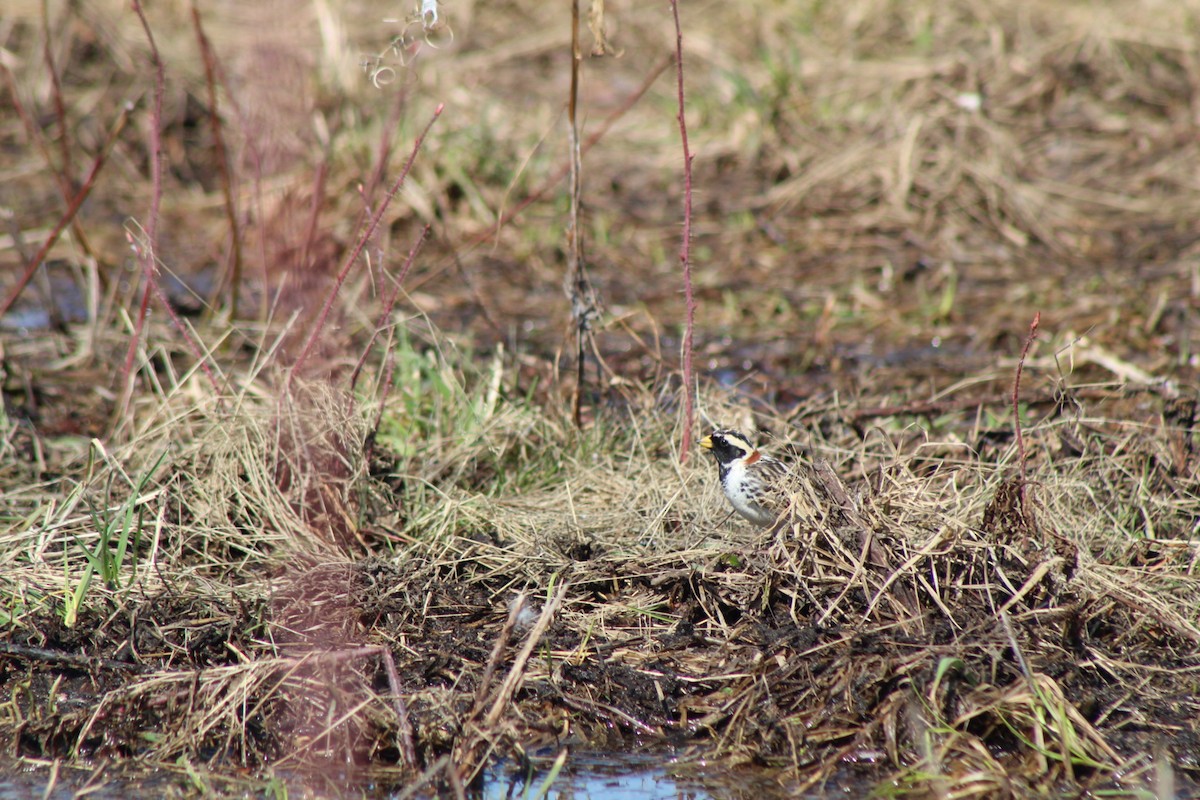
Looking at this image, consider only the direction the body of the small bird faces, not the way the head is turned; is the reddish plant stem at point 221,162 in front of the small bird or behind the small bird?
in front

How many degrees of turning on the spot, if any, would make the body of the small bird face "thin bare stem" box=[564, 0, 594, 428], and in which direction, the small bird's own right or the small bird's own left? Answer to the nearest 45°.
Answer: approximately 45° to the small bird's own right

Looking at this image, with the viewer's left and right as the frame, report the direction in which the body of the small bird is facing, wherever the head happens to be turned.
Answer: facing to the left of the viewer

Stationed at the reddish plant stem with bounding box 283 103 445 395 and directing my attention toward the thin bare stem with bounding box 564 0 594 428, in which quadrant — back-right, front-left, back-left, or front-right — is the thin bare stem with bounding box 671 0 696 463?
front-right

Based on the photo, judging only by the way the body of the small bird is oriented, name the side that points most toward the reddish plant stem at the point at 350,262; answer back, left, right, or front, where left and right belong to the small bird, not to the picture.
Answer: front

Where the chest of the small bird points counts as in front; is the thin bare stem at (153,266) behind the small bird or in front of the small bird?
in front

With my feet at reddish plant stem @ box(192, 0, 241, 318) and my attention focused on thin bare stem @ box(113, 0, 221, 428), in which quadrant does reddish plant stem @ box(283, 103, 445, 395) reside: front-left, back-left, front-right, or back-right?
front-left
